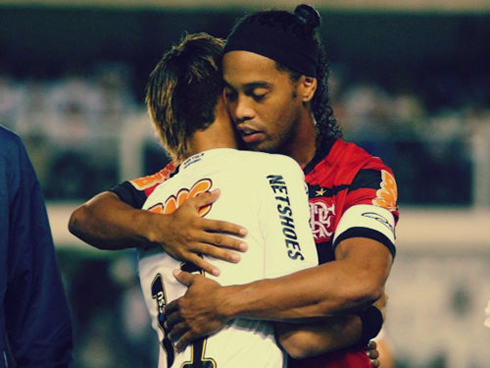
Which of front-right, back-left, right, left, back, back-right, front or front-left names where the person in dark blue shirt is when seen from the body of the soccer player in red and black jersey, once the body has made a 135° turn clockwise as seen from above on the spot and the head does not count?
left

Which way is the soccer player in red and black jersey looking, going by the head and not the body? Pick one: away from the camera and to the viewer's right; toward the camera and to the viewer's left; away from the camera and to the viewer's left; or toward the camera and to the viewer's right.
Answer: toward the camera and to the viewer's left

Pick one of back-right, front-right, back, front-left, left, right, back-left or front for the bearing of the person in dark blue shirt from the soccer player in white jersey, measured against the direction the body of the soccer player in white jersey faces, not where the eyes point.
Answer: back-left

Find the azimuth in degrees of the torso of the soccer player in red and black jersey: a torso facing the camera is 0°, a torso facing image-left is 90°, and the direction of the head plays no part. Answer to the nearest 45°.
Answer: approximately 45°

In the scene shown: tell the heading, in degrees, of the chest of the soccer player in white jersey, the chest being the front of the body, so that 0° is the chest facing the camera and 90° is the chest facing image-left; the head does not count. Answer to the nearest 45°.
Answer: approximately 225°

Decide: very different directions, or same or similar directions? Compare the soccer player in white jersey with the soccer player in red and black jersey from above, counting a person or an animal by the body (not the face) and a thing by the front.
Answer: very different directions

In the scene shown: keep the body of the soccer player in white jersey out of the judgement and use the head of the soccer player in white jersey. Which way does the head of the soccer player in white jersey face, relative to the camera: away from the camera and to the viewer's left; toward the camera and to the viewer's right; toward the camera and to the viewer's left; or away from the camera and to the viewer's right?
away from the camera and to the viewer's right
